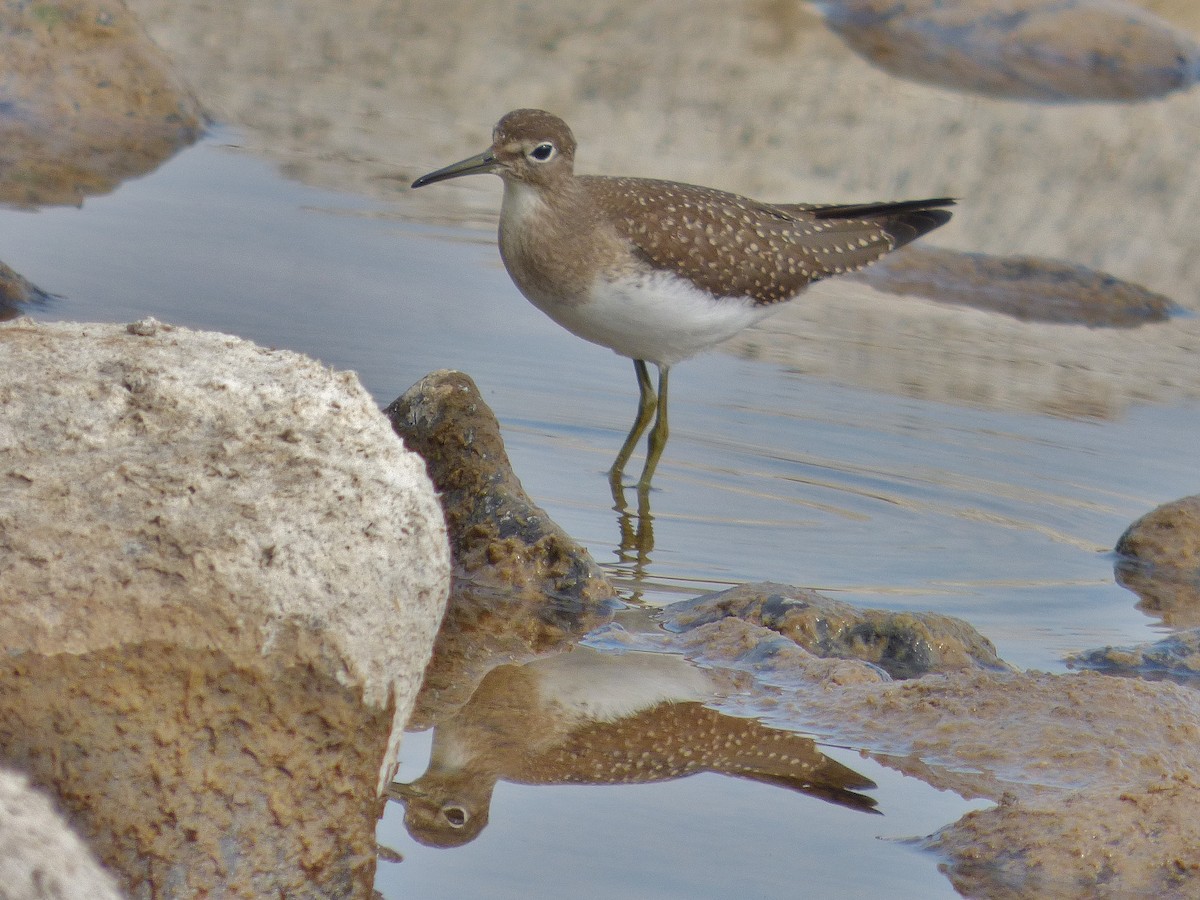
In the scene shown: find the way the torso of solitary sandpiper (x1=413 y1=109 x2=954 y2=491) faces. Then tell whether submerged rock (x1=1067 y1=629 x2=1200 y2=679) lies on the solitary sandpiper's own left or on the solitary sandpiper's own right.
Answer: on the solitary sandpiper's own left

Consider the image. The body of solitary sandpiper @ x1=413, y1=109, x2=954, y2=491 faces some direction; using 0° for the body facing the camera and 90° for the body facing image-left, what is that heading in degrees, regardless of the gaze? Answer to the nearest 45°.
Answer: approximately 90°

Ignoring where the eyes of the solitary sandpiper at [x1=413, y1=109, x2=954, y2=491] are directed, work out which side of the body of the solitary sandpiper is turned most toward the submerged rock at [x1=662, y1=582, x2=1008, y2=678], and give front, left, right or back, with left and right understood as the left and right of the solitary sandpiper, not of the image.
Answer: left

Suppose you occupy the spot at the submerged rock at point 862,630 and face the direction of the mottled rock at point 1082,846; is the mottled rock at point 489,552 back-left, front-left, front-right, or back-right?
back-right

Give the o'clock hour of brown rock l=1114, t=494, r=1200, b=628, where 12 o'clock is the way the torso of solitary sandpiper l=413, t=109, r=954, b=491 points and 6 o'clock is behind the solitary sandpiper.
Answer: The brown rock is roughly at 7 o'clock from the solitary sandpiper.

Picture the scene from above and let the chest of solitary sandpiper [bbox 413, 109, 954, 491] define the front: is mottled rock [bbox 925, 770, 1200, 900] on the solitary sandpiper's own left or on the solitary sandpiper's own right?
on the solitary sandpiper's own left

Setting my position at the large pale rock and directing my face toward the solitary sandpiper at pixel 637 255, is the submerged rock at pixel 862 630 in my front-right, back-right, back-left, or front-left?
front-right

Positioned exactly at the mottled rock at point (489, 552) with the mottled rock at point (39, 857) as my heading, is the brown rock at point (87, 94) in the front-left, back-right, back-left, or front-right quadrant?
back-right

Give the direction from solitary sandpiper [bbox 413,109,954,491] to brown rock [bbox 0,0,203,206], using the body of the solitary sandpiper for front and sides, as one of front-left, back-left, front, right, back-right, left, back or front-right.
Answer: front-right

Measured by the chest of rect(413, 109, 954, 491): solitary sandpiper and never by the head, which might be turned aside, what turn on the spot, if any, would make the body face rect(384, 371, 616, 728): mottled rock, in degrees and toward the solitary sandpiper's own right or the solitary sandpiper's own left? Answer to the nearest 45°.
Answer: approximately 90° to the solitary sandpiper's own left

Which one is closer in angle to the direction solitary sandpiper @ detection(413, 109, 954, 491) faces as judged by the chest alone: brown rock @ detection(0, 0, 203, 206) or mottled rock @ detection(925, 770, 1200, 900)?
the brown rock

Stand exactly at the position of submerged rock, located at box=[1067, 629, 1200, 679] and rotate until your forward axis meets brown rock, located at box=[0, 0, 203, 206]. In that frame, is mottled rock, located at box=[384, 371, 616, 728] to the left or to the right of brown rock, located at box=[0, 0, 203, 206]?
left

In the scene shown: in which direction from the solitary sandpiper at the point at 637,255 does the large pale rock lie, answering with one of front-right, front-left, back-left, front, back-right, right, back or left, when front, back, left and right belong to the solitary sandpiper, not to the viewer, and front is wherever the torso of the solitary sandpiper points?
left

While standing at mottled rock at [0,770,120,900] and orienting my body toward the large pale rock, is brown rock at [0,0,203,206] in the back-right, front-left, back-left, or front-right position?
front-left
